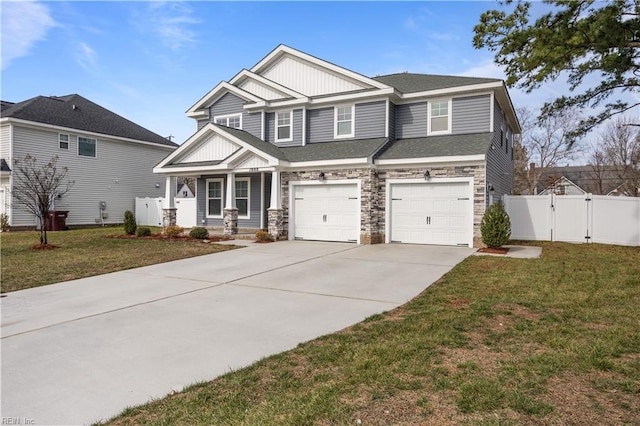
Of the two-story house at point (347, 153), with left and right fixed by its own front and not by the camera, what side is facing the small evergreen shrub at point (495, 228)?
left

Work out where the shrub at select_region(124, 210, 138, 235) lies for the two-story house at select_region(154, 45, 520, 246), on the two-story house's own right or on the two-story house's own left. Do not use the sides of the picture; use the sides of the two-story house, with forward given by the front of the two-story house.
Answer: on the two-story house's own right

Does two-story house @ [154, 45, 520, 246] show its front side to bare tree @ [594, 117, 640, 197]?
no

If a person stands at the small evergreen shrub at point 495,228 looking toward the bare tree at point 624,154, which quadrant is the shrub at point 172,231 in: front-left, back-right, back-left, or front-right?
back-left

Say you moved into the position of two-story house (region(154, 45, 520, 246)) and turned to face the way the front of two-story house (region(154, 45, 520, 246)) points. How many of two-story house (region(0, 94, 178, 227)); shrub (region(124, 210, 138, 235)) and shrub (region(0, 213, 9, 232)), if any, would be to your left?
0

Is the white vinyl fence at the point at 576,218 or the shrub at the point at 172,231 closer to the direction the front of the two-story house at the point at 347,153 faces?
the shrub

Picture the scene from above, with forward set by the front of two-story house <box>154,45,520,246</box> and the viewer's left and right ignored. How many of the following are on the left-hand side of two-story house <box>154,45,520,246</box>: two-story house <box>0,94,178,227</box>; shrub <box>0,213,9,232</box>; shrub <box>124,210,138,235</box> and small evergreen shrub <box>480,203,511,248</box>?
1

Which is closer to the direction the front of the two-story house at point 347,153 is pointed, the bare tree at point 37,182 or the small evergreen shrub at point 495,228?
the bare tree

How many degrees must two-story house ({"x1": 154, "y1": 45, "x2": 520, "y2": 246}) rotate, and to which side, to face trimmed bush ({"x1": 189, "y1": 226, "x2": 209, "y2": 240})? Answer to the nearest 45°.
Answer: approximately 45° to its right

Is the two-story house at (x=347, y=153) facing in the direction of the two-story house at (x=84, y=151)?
no

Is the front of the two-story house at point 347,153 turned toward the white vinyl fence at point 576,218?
no

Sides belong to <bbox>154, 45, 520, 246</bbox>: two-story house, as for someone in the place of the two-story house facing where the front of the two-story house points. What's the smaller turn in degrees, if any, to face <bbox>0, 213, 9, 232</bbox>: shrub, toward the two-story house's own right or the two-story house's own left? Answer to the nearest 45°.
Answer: approximately 45° to the two-story house's own right

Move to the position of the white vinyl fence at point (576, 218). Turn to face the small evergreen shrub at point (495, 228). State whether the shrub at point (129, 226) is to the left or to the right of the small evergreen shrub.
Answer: right

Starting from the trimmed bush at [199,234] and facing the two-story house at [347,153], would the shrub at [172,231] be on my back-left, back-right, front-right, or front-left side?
back-left

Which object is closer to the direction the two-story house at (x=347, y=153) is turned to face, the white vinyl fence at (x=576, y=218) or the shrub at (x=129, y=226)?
the shrub

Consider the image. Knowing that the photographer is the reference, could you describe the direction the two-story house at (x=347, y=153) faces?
facing the viewer and to the left of the viewer

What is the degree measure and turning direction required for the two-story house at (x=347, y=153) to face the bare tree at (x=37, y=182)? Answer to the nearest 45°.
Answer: approximately 45° to its right
